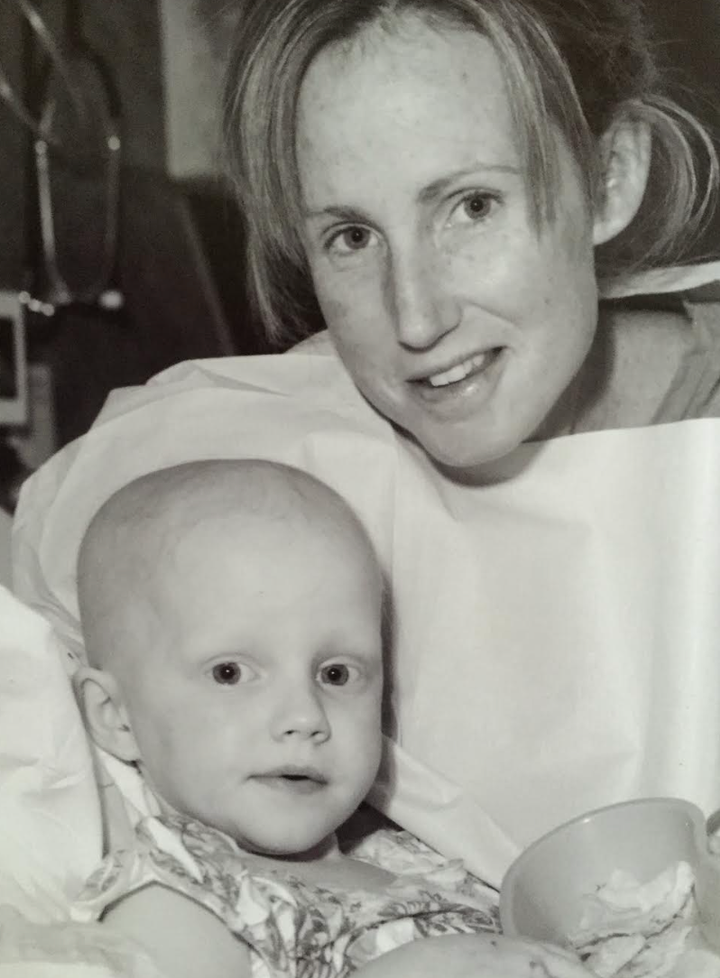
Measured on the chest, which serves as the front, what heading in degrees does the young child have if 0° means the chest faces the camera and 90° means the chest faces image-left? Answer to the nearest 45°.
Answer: approximately 315°

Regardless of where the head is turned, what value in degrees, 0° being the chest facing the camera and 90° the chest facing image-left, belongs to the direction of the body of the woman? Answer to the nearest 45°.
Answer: approximately 45°
